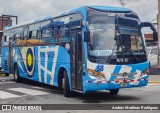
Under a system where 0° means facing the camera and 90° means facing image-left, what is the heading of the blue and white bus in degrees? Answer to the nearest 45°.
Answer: approximately 315°
